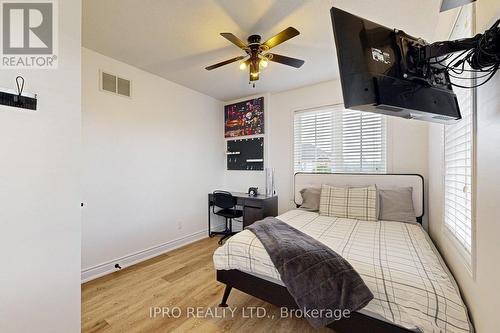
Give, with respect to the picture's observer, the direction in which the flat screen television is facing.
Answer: facing away from the viewer and to the left of the viewer

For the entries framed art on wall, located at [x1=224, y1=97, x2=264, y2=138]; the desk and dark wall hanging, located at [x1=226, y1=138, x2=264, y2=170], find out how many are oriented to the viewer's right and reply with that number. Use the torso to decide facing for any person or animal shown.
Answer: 0

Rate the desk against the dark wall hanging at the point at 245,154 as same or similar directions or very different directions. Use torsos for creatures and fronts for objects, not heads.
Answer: same or similar directions

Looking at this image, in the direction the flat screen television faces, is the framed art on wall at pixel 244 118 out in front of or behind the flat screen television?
in front

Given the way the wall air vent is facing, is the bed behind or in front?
in front

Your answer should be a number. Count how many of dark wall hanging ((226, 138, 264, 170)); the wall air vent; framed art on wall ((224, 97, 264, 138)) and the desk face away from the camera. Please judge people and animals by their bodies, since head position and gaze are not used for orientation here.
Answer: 0

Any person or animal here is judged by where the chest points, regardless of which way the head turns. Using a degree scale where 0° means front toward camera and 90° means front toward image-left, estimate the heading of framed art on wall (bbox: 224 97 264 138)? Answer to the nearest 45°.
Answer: approximately 45°

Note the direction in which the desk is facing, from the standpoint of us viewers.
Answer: facing the viewer and to the left of the viewer

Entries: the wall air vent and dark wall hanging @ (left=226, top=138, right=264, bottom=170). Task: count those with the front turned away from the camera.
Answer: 0

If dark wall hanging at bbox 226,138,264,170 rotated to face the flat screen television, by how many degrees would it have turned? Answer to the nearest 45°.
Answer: approximately 45° to its left

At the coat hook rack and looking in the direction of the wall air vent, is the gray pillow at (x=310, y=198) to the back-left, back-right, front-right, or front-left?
front-right

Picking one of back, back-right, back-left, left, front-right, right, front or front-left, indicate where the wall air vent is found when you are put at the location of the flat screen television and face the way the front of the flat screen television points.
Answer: front-left

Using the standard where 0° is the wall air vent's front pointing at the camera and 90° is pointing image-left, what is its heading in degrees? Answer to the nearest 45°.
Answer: approximately 315°

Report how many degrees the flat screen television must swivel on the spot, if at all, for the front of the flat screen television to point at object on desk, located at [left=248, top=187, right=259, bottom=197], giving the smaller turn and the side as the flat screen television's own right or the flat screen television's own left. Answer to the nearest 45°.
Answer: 0° — it already faces it

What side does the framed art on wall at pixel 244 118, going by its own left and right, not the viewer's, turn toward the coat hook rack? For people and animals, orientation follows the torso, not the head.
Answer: front

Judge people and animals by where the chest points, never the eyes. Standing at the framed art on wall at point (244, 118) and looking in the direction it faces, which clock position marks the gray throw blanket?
The gray throw blanket is roughly at 10 o'clock from the framed art on wall.

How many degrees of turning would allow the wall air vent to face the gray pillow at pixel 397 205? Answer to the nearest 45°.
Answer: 0° — it already faces it
